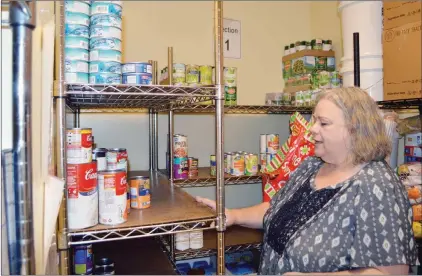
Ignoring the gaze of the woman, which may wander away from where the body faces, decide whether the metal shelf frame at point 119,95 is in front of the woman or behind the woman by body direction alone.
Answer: in front

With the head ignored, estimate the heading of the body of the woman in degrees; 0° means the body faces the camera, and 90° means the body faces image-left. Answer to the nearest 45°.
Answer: approximately 45°

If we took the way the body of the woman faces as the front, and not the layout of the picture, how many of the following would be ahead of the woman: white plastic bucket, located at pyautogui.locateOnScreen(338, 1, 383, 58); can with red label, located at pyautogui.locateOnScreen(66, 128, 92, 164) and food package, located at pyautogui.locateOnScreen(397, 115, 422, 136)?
1

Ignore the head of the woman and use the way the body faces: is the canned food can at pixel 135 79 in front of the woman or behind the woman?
in front

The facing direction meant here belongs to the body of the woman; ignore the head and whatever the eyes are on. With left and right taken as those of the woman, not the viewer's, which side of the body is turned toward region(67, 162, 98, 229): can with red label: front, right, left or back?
front

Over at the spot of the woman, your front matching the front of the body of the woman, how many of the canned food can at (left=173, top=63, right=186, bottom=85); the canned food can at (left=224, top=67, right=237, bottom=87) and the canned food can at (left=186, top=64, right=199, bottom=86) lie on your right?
3

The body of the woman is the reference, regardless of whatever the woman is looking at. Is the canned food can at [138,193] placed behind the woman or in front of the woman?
in front

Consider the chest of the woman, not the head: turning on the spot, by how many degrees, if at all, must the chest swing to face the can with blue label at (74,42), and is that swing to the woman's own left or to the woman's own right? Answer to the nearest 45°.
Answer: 0° — they already face it

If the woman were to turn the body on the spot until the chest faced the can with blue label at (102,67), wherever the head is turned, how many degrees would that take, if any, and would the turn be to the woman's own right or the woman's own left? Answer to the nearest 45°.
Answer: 0° — they already face it

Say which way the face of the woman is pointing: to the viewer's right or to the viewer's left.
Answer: to the viewer's left

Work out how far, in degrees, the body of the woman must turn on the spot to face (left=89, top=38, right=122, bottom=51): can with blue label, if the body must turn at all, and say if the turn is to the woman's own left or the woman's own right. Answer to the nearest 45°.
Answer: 0° — they already face it

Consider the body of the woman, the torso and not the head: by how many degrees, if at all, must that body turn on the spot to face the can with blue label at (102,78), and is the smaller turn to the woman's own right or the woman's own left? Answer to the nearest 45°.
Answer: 0° — they already face it
